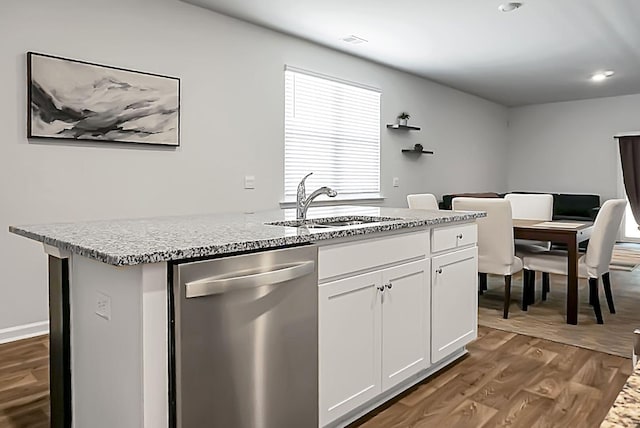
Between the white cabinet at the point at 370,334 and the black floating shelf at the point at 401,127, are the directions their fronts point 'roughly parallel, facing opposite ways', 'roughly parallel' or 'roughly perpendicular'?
roughly parallel

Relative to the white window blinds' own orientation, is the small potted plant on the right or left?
on its left

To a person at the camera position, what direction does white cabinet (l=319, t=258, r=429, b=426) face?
facing the viewer and to the right of the viewer

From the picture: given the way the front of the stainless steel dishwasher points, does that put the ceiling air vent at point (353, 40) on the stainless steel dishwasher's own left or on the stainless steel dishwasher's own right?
on the stainless steel dishwasher's own left

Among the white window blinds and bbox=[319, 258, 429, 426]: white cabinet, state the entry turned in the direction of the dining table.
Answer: the white window blinds

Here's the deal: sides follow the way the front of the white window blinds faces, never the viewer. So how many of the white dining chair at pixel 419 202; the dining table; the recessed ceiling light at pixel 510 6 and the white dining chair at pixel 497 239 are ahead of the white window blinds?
4

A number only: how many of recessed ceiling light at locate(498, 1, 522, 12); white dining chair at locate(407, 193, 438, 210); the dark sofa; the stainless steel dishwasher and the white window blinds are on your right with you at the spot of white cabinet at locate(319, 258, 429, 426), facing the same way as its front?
1

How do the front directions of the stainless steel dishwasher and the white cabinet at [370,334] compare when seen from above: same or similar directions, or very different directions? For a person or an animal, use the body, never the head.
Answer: same or similar directions

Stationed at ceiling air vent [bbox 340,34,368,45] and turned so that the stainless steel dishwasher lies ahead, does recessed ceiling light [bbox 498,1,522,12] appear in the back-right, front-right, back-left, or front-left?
front-left

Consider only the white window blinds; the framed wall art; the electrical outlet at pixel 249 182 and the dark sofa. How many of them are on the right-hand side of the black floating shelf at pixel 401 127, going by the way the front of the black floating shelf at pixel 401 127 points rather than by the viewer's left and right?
3

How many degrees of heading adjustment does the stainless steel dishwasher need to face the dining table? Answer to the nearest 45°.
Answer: approximately 90° to its left

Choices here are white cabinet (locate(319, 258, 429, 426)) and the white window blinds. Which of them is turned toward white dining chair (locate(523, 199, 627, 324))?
the white window blinds

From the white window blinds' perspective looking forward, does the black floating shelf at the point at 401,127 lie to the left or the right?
on its left

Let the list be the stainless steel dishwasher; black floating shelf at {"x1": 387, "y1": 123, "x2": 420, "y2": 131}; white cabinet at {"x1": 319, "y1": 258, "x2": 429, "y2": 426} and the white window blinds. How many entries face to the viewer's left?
0

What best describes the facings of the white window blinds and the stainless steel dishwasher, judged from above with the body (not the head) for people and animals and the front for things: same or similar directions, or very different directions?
same or similar directions

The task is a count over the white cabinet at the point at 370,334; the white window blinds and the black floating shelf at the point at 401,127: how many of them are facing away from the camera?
0
